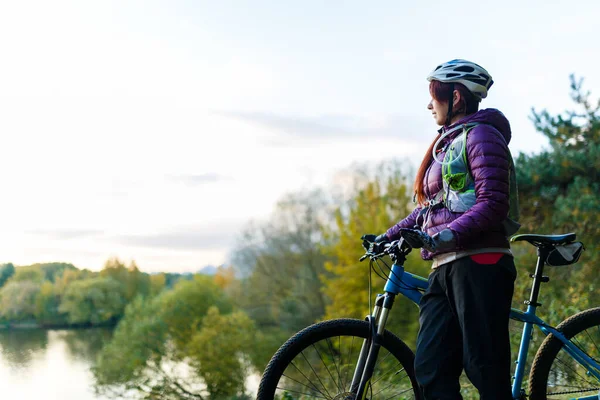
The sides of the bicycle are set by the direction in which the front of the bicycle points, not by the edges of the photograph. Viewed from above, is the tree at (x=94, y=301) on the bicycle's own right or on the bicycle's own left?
on the bicycle's own right

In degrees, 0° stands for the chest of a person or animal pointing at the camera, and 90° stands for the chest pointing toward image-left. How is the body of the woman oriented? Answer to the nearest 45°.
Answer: approximately 90°

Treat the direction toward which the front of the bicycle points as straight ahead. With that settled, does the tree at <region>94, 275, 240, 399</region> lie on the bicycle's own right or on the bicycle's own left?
on the bicycle's own right

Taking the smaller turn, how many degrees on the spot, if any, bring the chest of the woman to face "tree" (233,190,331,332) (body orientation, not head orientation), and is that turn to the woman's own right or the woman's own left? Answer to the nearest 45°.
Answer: approximately 90° to the woman's own right

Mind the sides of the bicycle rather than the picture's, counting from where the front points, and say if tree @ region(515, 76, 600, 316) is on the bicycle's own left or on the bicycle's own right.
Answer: on the bicycle's own right

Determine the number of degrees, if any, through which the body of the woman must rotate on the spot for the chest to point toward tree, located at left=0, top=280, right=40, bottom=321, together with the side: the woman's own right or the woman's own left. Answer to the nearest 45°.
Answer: approximately 45° to the woman's own right

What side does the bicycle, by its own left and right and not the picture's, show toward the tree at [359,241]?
right

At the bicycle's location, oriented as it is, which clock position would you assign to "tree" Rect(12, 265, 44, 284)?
The tree is roughly at 2 o'clock from the bicycle.

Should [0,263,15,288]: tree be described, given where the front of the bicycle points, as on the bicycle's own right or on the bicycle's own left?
on the bicycle's own right

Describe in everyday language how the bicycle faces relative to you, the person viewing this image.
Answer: facing to the left of the viewer

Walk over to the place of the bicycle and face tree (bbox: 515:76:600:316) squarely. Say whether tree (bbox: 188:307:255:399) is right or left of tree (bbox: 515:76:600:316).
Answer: left

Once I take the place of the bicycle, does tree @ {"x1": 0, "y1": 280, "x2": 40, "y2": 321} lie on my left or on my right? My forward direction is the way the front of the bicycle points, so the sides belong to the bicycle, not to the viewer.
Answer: on my right
